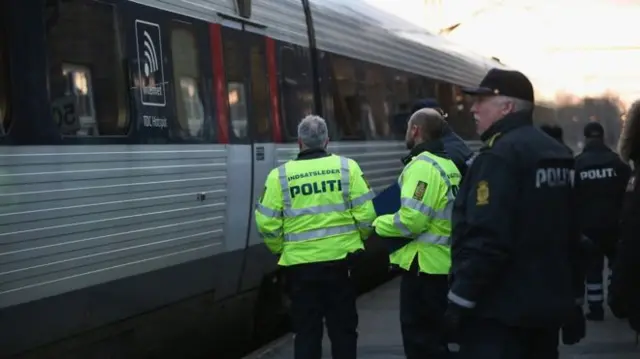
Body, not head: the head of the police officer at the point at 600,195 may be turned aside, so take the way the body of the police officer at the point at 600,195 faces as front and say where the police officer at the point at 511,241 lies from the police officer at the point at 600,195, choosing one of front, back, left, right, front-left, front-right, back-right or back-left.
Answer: back

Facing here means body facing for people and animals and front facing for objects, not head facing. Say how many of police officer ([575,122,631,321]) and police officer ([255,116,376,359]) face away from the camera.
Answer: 2

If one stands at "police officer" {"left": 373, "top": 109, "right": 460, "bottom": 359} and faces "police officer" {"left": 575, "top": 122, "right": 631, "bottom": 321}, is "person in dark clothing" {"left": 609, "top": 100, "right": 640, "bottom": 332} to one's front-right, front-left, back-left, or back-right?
front-right

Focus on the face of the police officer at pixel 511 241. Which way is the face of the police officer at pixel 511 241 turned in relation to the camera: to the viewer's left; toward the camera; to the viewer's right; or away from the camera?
to the viewer's left

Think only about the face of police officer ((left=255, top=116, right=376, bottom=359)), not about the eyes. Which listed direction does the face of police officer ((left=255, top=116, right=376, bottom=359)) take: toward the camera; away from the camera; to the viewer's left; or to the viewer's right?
away from the camera

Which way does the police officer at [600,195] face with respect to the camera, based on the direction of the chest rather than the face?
away from the camera

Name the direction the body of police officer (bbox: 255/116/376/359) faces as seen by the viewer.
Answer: away from the camera

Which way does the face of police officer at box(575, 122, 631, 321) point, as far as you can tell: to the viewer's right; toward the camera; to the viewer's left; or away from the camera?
away from the camera

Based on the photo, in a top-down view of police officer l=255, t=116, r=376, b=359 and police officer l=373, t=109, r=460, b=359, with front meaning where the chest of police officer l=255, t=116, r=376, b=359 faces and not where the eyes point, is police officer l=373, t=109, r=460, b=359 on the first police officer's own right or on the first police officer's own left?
on the first police officer's own right

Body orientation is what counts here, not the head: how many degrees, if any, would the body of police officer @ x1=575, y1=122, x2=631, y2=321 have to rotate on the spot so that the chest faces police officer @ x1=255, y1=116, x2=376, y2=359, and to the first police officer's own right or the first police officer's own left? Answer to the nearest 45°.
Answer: approximately 135° to the first police officer's own left

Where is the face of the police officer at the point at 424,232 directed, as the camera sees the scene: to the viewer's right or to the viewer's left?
to the viewer's left

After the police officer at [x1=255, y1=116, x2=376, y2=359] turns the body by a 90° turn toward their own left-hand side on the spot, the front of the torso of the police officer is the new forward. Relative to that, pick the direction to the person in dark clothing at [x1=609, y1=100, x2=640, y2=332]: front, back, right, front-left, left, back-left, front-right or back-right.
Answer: back
